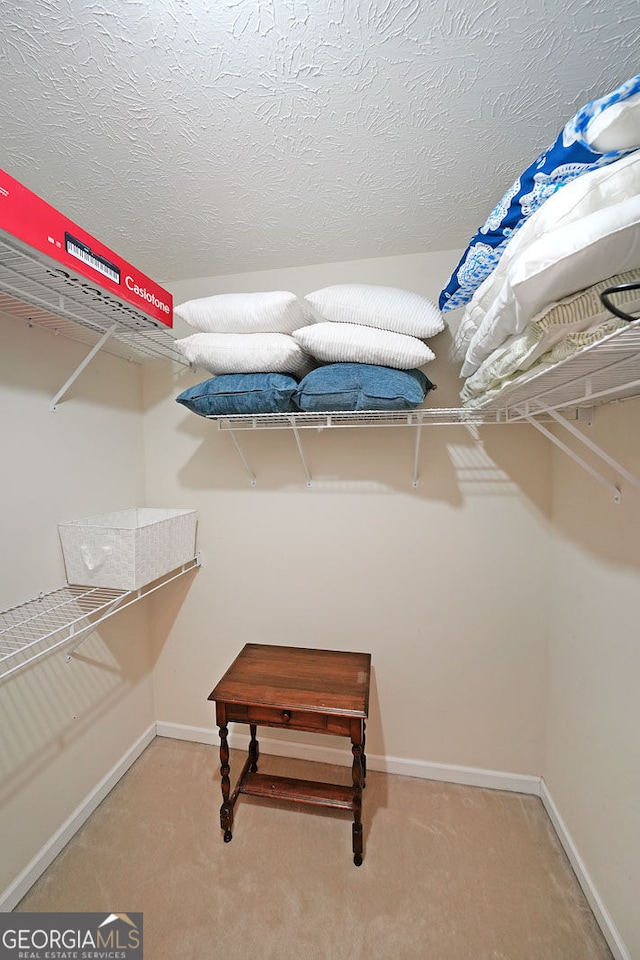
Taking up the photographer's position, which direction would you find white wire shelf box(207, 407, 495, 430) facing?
facing the viewer

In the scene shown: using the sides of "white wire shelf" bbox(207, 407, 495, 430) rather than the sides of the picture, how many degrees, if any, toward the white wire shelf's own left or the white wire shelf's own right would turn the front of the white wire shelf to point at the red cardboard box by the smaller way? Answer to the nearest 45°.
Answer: approximately 45° to the white wire shelf's own right

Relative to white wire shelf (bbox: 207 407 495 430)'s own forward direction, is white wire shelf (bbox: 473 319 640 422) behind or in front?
in front

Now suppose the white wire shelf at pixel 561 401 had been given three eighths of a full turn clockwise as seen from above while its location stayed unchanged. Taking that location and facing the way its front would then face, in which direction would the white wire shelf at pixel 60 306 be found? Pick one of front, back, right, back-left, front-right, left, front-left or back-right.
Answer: left

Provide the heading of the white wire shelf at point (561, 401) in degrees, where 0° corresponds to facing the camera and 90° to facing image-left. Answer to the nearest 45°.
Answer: approximately 45°

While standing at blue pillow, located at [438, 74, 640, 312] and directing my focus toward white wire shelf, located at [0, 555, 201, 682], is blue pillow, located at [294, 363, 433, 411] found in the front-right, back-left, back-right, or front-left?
front-right
